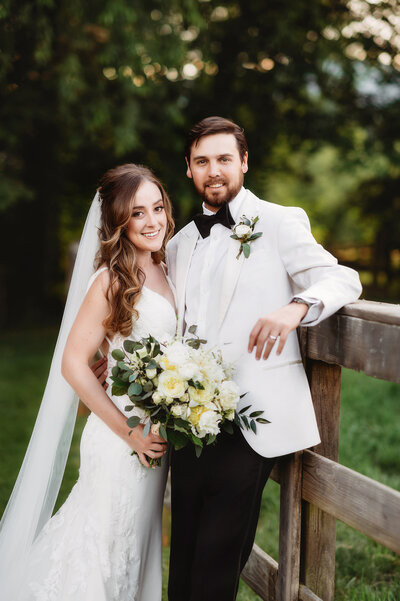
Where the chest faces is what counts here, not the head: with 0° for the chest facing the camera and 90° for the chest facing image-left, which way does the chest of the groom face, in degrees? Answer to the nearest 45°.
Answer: approximately 45°

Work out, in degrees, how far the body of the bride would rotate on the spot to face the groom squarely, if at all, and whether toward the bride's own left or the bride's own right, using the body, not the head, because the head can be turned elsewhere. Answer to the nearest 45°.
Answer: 0° — they already face them

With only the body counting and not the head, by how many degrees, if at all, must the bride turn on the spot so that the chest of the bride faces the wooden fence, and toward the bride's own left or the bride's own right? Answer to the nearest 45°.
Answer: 0° — they already face it

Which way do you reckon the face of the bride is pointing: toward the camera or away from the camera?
toward the camera

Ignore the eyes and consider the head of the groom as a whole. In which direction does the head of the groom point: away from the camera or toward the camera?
toward the camera

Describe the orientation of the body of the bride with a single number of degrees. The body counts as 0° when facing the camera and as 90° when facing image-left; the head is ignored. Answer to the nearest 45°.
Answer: approximately 315°

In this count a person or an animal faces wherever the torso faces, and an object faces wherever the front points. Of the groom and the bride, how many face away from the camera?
0
